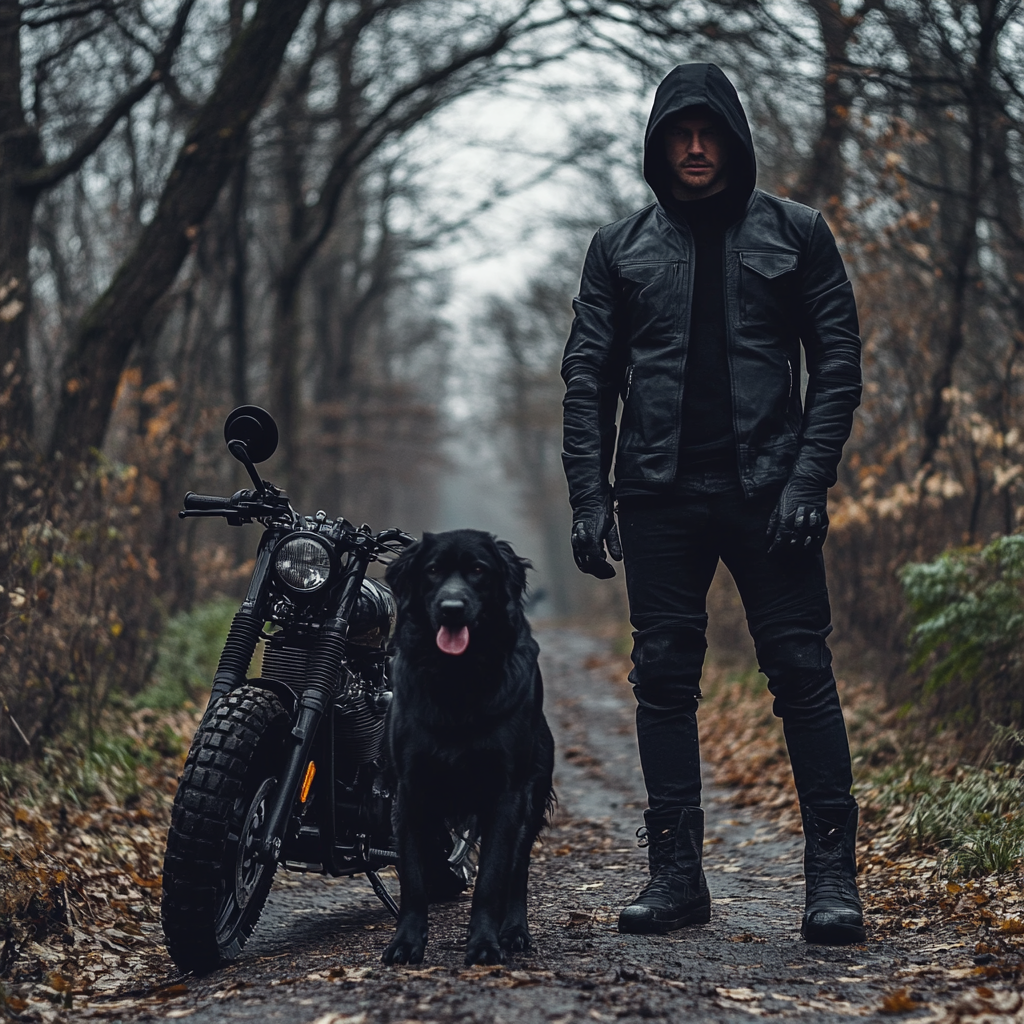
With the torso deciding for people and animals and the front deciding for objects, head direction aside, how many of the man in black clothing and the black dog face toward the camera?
2

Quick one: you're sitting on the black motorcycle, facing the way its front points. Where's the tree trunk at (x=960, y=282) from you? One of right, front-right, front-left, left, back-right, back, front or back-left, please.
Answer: back

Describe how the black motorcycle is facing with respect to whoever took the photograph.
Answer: facing the viewer and to the left of the viewer

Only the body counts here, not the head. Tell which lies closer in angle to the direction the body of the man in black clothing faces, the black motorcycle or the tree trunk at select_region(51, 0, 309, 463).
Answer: the black motorcycle

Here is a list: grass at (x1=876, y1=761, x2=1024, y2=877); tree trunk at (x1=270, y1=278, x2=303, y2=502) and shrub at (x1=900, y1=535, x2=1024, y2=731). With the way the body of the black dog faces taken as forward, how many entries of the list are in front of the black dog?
0

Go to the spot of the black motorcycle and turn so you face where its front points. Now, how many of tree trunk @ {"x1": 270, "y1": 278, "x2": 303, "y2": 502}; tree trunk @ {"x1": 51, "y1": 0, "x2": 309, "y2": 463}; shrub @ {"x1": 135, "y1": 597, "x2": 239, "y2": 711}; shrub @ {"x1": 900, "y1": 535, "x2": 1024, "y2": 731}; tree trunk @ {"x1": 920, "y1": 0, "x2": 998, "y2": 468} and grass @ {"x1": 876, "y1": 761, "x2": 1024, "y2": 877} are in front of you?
0

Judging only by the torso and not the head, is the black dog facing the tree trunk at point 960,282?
no

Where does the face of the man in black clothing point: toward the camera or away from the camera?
toward the camera

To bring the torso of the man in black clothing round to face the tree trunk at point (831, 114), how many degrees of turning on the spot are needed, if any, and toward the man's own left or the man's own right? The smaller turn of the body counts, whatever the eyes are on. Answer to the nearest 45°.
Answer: approximately 180°

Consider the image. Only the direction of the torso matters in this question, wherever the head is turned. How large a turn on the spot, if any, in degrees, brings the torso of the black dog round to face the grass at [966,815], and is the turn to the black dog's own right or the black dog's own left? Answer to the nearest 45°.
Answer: approximately 135° to the black dog's own left

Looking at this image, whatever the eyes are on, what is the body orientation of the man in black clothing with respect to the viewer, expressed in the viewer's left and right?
facing the viewer

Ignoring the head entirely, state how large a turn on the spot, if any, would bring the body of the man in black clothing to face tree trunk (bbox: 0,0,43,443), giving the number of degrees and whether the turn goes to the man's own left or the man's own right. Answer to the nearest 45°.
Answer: approximately 135° to the man's own right

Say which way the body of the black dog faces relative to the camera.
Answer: toward the camera

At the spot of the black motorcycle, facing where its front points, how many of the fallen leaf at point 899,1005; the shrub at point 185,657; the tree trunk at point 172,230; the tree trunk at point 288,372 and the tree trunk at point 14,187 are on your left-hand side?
1

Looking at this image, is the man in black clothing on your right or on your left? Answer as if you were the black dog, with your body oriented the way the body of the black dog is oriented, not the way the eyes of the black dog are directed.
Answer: on your left

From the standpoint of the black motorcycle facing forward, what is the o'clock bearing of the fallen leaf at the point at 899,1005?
The fallen leaf is roughly at 9 o'clock from the black motorcycle.

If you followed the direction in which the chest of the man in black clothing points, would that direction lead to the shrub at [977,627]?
no
